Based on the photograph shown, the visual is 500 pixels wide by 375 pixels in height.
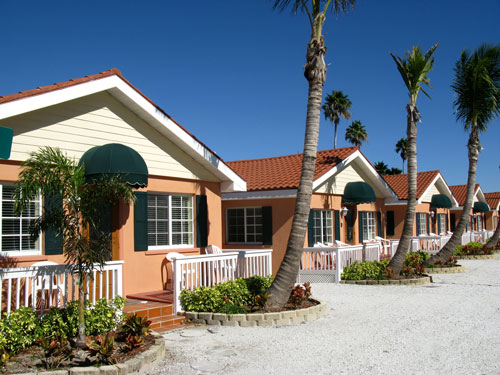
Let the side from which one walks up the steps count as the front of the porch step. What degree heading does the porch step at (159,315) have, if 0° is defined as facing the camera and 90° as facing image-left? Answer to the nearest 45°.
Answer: approximately 315°

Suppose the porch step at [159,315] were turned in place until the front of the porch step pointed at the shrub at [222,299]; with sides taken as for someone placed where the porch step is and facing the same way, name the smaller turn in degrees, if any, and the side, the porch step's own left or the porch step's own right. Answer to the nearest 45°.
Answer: approximately 45° to the porch step's own left

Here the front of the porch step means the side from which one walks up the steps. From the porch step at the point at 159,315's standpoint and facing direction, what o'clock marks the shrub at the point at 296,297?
The shrub is roughly at 10 o'clock from the porch step.

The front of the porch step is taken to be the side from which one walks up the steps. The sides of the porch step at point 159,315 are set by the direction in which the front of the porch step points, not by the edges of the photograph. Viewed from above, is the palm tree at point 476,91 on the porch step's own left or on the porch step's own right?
on the porch step's own left

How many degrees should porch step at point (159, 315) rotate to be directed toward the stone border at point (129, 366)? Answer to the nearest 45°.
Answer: approximately 45° to its right

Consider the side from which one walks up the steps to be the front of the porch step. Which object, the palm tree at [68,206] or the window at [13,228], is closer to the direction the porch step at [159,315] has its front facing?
the palm tree

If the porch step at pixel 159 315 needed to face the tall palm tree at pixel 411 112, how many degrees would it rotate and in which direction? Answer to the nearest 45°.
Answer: approximately 90° to its left

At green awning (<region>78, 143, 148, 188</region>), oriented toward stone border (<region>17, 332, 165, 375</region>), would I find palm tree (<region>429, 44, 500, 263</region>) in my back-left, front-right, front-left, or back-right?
back-left

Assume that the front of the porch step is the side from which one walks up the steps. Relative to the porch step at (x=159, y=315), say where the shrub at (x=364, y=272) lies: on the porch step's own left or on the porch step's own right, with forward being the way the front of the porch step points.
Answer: on the porch step's own left

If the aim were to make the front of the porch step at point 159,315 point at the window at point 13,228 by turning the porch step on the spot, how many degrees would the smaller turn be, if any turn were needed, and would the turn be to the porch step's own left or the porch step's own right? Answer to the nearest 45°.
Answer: approximately 135° to the porch step's own right
